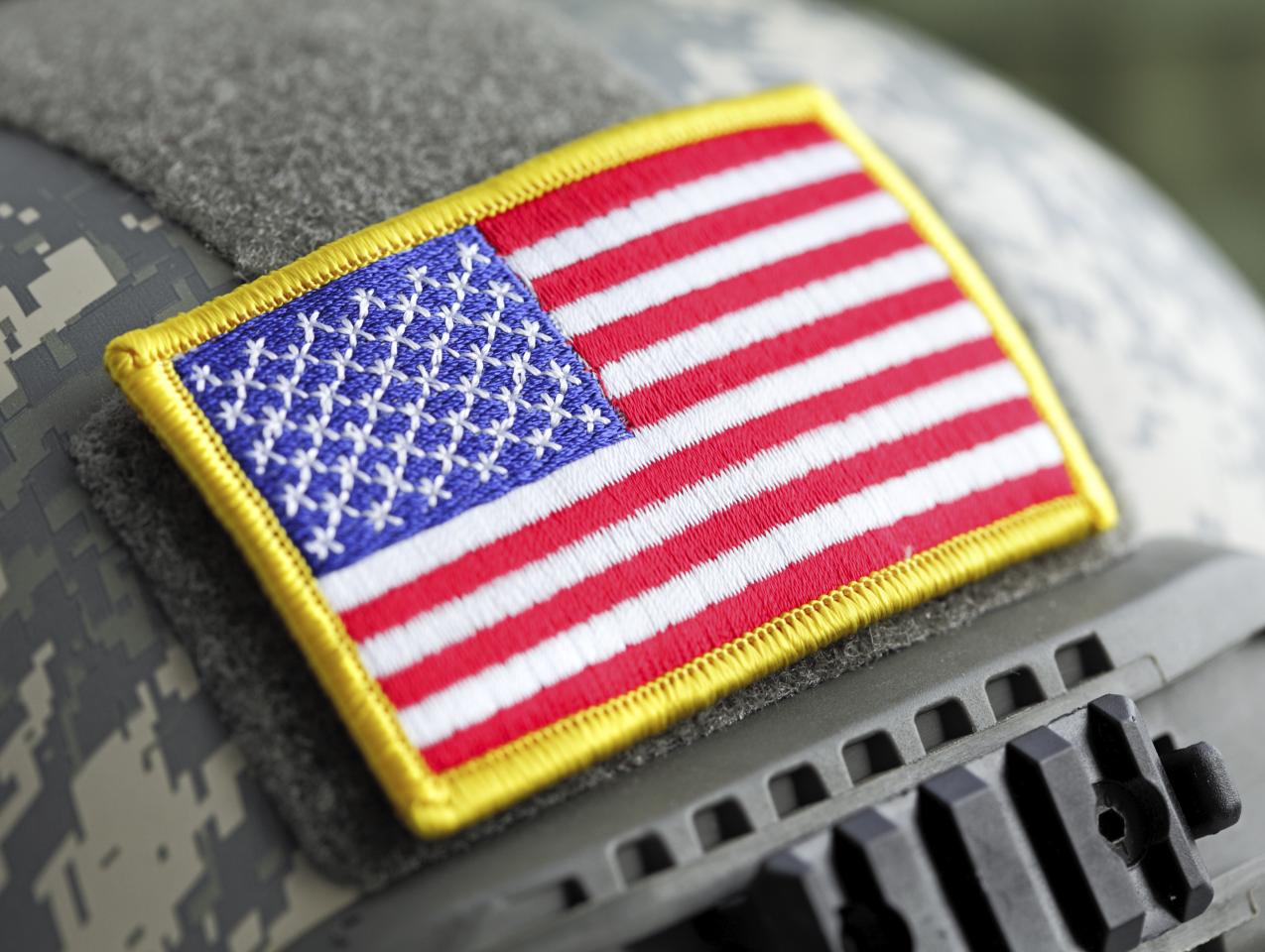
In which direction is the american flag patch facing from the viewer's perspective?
toward the camera
